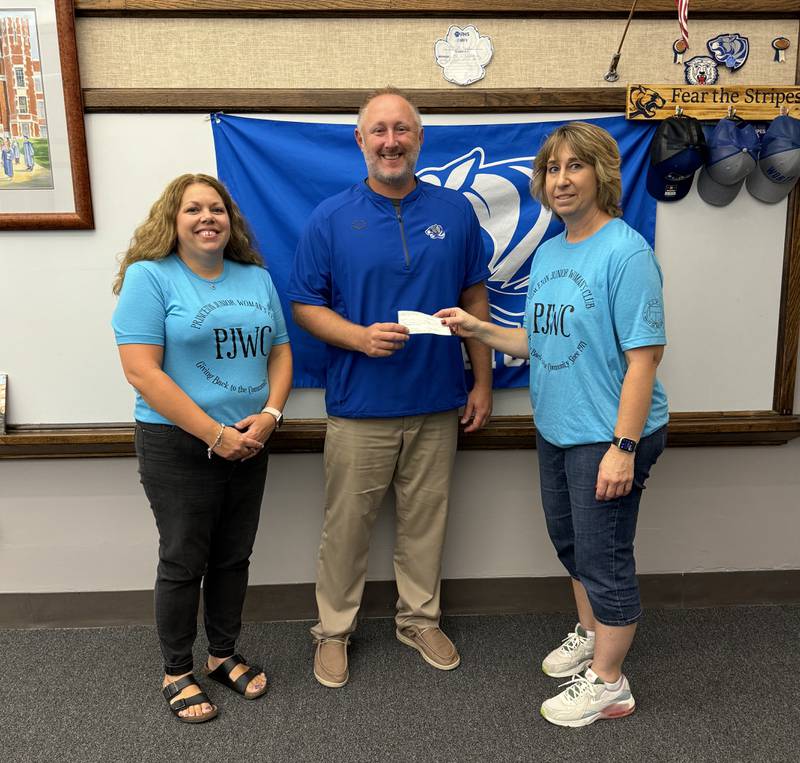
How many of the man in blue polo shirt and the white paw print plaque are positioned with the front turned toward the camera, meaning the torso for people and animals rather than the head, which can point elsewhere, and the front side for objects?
2

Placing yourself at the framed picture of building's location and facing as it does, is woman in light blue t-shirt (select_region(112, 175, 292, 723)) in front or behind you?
in front

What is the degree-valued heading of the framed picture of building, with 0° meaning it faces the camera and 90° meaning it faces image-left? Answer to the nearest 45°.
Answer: approximately 0°

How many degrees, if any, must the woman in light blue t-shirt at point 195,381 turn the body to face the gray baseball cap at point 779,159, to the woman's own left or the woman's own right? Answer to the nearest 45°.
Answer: approximately 45° to the woman's own left

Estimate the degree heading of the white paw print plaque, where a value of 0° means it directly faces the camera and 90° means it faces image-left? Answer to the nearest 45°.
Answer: approximately 0°

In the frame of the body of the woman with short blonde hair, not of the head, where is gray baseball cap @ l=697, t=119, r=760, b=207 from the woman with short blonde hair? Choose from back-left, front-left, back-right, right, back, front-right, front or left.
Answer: back

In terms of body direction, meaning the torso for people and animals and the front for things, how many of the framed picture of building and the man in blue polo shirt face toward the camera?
2
